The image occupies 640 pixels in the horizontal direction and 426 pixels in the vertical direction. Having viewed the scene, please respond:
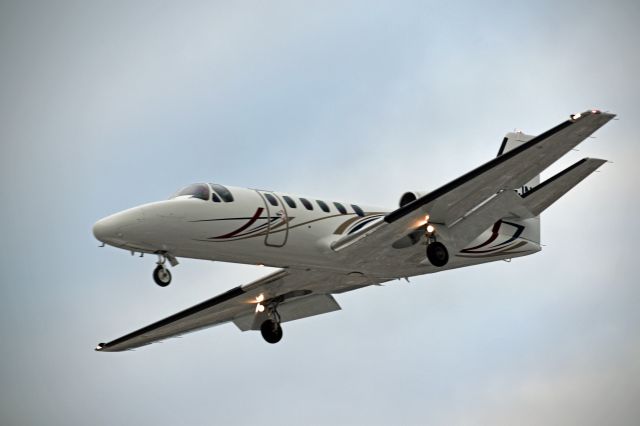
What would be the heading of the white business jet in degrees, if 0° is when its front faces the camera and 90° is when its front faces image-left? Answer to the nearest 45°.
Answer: approximately 45°
